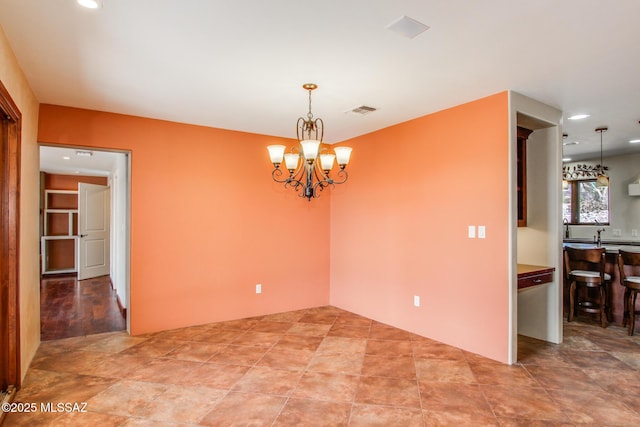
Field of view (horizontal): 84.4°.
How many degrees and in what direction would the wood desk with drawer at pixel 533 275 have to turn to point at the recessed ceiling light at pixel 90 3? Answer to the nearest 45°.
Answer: approximately 90° to its right

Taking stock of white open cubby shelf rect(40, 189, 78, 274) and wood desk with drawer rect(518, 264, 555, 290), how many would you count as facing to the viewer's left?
0

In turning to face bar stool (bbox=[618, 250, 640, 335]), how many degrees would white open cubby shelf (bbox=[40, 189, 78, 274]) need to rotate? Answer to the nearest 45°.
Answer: approximately 45° to its left

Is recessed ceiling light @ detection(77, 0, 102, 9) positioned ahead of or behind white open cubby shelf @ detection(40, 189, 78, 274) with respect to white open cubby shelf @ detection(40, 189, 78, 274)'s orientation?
ahead

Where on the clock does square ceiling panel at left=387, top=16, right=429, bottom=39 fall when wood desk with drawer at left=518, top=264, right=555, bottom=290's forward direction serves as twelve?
The square ceiling panel is roughly at 2 o'clock from the wood desk with drawer.

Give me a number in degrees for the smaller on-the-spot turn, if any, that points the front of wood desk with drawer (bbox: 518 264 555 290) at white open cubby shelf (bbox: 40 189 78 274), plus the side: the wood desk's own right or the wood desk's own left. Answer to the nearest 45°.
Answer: approximately 135° to the wood desk's own right

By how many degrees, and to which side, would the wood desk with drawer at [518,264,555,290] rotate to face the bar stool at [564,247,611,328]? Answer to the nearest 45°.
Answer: approximately 135° to its left

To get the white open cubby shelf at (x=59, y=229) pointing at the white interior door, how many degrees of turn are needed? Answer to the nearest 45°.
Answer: approximately 45° to its left

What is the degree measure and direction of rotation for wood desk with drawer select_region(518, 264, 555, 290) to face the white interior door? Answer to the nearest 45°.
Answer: approximately 135° to its right

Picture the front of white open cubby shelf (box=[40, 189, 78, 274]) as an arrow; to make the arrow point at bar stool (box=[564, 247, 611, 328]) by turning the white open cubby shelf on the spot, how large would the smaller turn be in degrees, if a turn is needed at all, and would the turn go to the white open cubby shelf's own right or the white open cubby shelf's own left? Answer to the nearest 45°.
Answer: approximately 45° to the white open cubby shelf's own left
